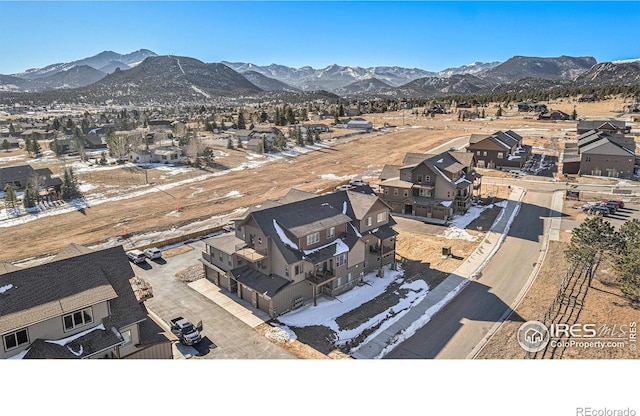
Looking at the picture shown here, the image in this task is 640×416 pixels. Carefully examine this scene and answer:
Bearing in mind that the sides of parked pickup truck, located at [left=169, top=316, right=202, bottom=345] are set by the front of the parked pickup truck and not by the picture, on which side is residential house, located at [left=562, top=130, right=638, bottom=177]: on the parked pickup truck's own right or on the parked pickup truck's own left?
on the parked pickup truck's own left

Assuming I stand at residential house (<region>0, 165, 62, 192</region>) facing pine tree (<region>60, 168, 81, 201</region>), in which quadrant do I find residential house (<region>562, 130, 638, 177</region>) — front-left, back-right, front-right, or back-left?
front-left

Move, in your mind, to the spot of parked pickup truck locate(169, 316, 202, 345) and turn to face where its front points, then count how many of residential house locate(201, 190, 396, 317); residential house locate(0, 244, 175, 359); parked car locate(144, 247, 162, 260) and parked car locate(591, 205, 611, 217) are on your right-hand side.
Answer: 1

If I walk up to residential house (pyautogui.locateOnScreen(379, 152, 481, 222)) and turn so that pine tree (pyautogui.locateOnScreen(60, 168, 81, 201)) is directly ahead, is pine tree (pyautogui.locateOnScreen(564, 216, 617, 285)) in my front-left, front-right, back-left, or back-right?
back-left

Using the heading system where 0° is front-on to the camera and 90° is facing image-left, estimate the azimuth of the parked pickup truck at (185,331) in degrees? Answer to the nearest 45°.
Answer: approximately 315°

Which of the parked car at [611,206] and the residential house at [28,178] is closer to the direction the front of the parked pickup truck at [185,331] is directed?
the parked car

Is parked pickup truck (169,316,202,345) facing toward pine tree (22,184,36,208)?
no

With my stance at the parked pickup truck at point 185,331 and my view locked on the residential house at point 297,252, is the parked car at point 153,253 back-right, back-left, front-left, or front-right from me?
front-left

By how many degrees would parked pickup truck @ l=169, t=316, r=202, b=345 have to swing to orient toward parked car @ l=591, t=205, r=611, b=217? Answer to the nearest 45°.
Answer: approximately 45° to its left

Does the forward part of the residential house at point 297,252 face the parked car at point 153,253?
no

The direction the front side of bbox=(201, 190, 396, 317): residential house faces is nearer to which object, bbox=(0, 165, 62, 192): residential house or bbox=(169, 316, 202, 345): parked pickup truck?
the parked pickup truck

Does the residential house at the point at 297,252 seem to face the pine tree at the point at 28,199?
no
